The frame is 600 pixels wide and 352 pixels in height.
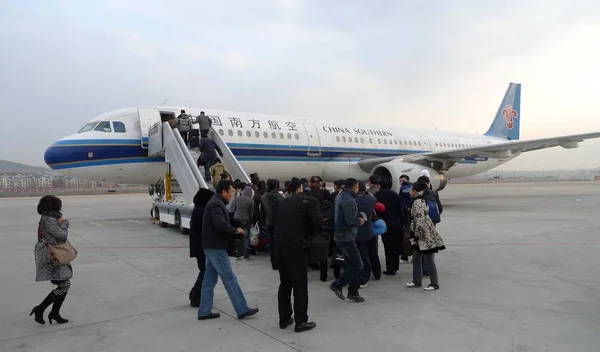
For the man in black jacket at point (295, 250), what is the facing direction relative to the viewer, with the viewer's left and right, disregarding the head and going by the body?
facing away from the viewer and to the right of the viewer

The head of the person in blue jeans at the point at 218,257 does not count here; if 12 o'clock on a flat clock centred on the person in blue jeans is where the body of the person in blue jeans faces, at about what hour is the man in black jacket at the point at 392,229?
The man in black jacket is roughly at 11 o'clock from the person in blue jeans.

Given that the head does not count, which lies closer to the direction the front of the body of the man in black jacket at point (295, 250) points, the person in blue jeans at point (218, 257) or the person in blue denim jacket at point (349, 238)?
the person in blue denim jacket

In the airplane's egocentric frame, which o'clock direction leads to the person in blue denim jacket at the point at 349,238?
The person in blue denim jacket is roughly at 10 o'clock from the airplane.

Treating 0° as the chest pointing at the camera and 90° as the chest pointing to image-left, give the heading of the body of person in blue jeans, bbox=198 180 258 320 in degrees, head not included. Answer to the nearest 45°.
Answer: approximately 270°

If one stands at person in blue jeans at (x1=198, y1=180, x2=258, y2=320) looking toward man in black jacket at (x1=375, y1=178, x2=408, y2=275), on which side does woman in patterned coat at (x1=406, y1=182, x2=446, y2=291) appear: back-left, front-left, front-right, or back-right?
front-right

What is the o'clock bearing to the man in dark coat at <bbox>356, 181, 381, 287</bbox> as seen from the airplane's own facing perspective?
The man in dark coat is roughly at 10 o'clock from the airplane.
